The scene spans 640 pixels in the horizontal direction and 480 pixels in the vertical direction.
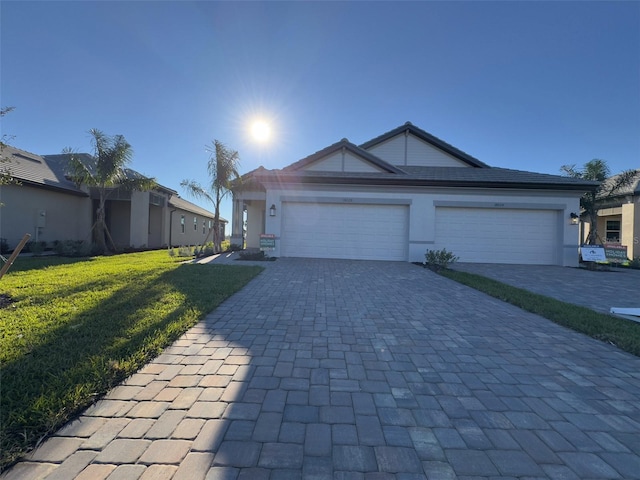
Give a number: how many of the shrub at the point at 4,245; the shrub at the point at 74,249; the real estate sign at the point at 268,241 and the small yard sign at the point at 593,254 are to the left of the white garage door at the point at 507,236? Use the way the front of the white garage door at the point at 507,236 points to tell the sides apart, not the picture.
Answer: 1

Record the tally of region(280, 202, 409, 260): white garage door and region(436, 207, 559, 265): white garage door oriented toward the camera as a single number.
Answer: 2

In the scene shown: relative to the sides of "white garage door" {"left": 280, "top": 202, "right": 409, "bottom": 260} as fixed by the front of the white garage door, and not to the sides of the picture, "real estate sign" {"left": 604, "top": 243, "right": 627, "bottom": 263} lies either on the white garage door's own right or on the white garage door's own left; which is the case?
on the white garage door's own left

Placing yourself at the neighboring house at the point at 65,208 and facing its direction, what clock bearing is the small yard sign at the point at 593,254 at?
The small yard sign is roughly at 9 o'clock from the neighboring house.

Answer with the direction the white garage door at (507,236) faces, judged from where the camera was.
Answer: facing the viewer

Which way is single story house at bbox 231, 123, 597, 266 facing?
toward the camera

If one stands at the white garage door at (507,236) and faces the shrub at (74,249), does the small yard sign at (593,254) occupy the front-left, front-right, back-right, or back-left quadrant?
back-left

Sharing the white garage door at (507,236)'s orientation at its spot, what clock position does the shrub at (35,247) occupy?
The shrub is roughly at 2 o'clock from the white garage door.

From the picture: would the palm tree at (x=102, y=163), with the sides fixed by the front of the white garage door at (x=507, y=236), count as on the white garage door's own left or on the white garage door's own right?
on the white garage door's own right

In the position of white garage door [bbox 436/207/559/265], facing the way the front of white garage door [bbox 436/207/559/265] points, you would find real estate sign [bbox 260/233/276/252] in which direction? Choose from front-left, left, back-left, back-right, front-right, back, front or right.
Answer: front-right

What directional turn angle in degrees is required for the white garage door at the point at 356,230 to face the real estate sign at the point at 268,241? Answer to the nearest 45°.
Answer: approximately 90° to its right
